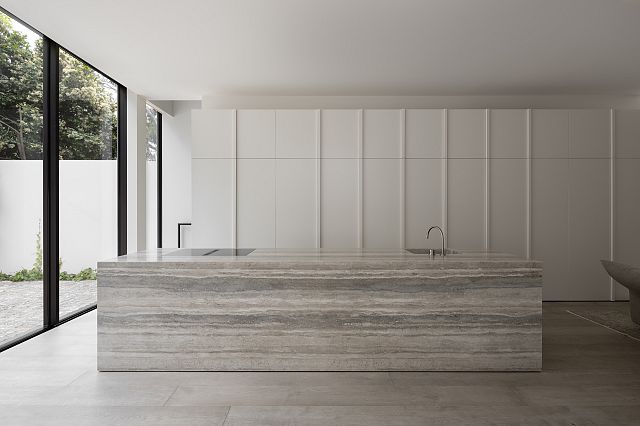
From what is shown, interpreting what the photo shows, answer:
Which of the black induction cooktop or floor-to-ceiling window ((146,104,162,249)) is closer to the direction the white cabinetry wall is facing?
the black induction cooktop

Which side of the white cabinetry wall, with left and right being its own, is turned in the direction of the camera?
front

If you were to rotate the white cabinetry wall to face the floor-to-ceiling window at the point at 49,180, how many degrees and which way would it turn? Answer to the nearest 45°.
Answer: approximately 45° to its right

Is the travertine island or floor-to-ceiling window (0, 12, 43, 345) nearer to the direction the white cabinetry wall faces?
the travertine island

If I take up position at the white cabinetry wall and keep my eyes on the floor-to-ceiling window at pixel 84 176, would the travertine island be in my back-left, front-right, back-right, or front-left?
front-left

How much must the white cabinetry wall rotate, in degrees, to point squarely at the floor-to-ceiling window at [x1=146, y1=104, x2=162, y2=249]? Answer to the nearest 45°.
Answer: approximately 90° to its right

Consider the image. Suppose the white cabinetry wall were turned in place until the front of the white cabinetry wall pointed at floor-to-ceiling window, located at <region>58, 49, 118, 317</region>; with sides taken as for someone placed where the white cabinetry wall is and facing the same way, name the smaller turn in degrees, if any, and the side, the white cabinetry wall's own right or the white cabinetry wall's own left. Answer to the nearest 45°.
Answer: approximately 45° to the white cabinetry wall's own right

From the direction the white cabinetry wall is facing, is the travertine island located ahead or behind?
ahead

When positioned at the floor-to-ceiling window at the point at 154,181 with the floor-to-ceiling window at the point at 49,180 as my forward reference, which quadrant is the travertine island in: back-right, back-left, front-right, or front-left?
front-left

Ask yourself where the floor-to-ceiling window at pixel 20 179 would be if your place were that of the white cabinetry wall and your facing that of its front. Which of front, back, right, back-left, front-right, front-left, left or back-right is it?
front-right

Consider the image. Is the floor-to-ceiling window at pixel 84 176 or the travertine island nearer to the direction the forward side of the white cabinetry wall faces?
the travertine island
